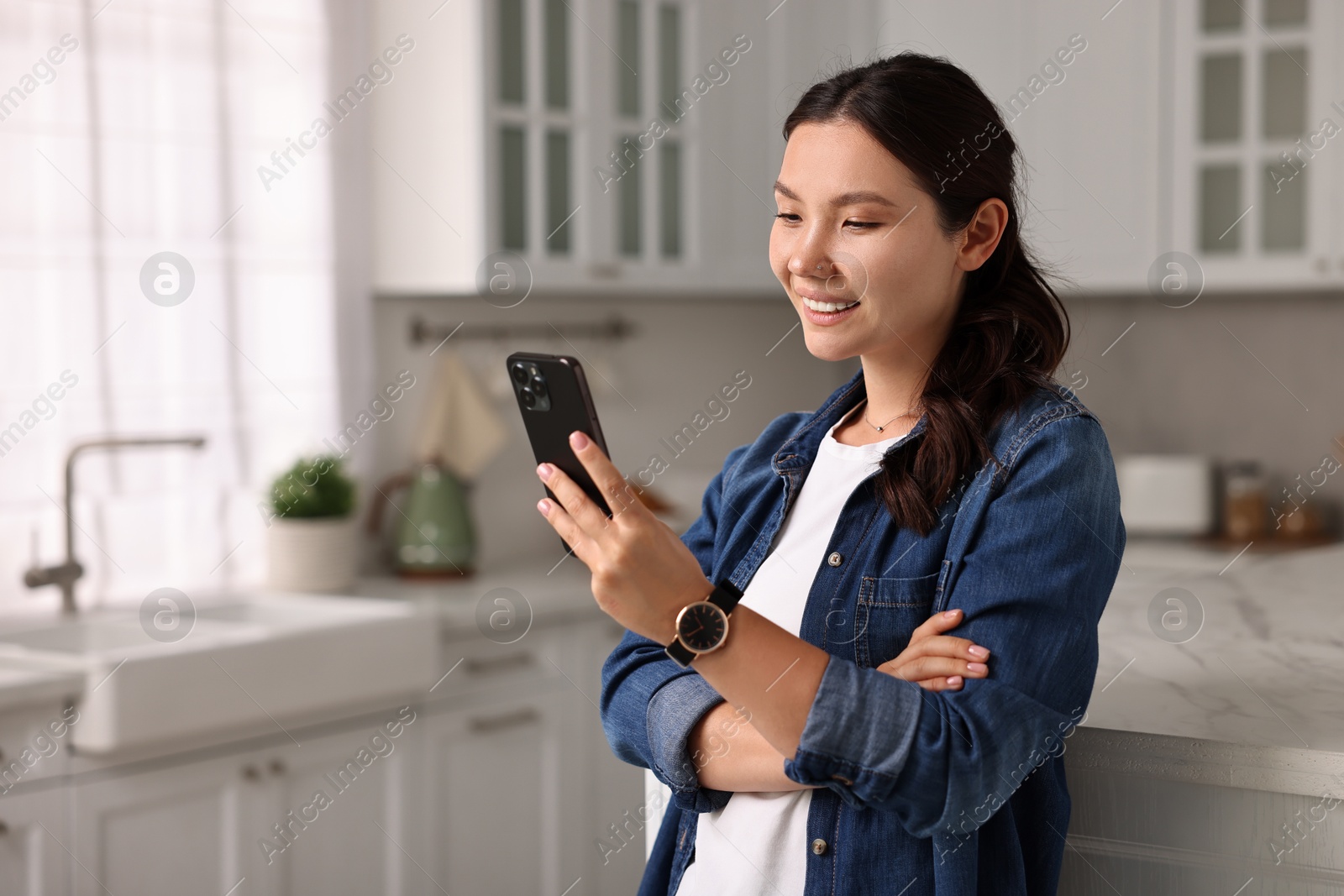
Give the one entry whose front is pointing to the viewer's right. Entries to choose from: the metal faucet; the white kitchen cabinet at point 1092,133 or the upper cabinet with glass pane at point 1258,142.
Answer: the metal faucet

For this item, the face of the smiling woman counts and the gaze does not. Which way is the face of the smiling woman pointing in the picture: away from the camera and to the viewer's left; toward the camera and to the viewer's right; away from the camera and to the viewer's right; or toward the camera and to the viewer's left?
toward the camera and to the viewer's left

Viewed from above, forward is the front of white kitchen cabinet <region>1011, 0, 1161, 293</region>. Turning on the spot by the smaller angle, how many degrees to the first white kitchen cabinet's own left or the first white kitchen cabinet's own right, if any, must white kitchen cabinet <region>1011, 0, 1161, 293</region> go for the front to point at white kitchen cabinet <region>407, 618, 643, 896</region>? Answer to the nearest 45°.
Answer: approximately 45° to the first white kitchen cabinet's own right

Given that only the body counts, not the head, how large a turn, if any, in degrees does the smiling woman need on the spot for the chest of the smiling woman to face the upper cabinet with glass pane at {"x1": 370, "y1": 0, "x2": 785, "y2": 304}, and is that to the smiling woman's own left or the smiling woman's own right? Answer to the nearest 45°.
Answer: approximately 135° to the smiling woman's own right

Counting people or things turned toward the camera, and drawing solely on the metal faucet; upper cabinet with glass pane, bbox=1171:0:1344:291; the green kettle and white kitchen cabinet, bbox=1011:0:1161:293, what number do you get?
2

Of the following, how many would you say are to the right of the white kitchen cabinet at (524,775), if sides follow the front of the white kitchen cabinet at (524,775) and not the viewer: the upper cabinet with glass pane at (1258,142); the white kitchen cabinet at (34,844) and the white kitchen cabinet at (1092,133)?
1

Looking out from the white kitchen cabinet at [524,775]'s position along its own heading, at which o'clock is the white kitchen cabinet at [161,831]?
the white kitchen cabinet at [161,831] is roughly at 3 o'clock from the white kitchen cabinet at [524,775].

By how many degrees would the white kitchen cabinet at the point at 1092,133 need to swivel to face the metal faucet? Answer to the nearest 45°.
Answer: approximately 45° to its right

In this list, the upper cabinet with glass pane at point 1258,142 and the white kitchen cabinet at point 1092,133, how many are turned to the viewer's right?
0

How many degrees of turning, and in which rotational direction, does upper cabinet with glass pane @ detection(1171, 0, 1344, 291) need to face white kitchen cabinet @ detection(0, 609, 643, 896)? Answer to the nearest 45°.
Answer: approximately 45° to its right

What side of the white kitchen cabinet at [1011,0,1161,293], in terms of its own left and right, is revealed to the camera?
front

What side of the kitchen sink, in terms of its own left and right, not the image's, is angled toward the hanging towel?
left

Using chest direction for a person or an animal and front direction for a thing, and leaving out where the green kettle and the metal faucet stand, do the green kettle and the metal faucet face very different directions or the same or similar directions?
same or similar directions

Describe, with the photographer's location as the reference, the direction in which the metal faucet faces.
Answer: facing to the right of the viewer
